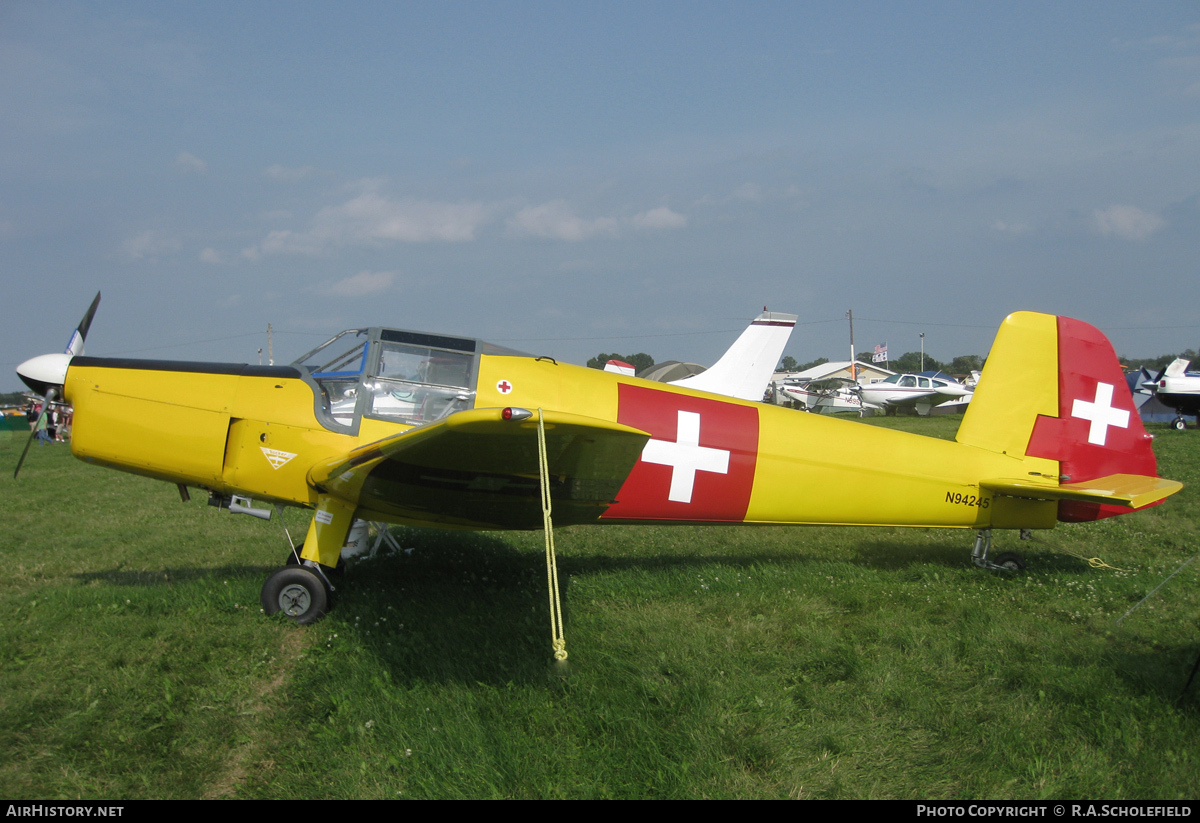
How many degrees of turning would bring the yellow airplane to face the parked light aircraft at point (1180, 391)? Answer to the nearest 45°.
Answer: approximately 135° to its right

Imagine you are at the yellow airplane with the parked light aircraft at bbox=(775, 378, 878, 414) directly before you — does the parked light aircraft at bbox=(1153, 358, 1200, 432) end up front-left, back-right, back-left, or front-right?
front-right

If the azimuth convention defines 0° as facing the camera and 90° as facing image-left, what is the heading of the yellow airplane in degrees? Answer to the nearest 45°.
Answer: approximately 90°
